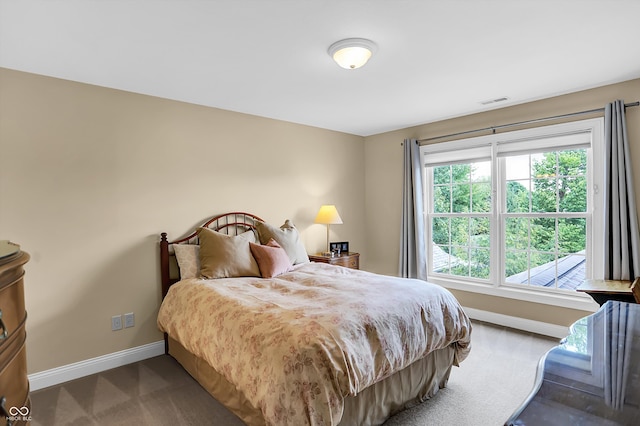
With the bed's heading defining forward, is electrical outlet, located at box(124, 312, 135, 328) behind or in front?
behind

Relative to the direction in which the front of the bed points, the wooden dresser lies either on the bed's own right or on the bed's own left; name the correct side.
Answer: on the bed's own right

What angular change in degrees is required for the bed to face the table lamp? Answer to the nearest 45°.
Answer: approximately 135° to its left

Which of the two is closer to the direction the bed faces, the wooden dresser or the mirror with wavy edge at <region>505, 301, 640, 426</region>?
the mirror with wavy edge

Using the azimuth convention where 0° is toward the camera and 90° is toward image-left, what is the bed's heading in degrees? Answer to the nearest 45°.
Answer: approximately 315°

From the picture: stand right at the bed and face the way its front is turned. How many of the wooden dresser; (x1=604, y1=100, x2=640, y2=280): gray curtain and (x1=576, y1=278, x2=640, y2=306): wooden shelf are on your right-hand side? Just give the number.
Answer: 1

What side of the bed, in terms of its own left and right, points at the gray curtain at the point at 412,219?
left
